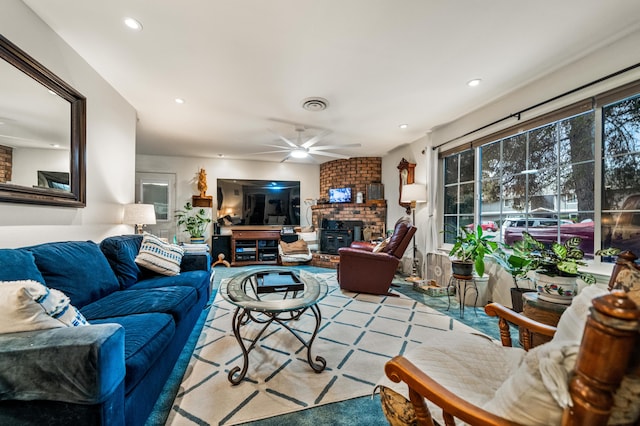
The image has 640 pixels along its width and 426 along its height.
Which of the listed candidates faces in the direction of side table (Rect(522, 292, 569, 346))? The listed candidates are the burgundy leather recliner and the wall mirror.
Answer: the wall mirror

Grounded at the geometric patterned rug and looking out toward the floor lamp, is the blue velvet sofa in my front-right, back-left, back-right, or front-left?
back-left

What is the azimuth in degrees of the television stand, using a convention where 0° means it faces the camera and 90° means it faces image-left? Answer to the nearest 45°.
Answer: approximately 0°

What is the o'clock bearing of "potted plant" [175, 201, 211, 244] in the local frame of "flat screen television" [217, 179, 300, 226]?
The potted plant is roughly at 3 o'clock from the flat screen television.

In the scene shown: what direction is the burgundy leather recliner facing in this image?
to the viewer's left

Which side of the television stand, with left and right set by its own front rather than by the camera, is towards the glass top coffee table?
front

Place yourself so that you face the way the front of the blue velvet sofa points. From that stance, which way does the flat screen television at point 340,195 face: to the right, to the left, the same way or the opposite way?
to the right

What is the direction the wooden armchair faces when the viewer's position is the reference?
facing away from the viewer and to the left of the viewer

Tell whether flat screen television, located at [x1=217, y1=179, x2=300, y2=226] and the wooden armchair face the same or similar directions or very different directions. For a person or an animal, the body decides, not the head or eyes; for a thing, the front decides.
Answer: very different directions
